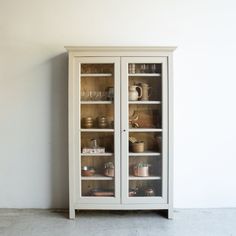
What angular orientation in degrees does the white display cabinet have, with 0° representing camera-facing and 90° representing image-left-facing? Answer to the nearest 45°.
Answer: approximately 0°

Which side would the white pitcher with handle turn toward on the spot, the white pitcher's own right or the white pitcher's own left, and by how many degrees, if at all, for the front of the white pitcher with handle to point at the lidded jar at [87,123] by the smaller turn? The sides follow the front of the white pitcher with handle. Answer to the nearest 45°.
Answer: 0° — it already faces it

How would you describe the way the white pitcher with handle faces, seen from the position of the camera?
facing to the left of the viewer
